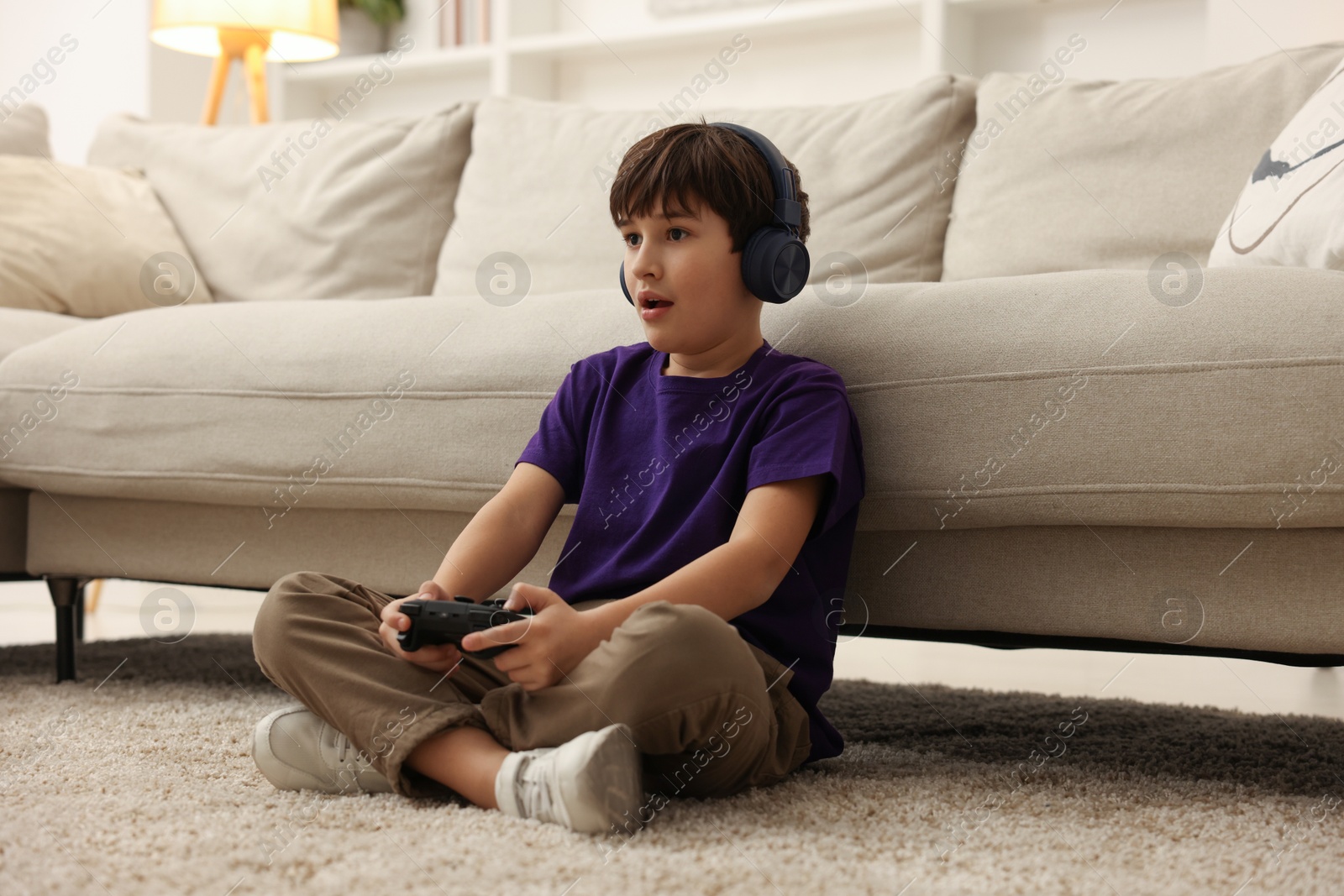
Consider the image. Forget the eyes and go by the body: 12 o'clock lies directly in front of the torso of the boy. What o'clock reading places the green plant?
The green plant is roughly at 4 o'clock from the boy.

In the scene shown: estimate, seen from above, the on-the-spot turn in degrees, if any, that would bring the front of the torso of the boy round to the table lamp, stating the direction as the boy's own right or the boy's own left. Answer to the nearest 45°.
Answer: approximately 135° to the boy's own right

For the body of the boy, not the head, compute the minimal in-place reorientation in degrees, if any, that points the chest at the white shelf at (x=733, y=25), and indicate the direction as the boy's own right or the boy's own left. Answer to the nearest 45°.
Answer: approximately 135° to the boy's own right

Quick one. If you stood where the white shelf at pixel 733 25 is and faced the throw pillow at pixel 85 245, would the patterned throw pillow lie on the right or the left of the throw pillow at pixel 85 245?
left

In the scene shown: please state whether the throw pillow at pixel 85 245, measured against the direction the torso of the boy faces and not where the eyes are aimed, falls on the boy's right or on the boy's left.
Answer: on the boy's right

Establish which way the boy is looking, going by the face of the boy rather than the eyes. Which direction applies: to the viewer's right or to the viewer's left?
to the viewer's left

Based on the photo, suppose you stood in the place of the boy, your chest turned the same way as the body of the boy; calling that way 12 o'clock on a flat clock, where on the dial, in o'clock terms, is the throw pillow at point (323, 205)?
The throw pillow is roughly at 4 o'clock from the boy.

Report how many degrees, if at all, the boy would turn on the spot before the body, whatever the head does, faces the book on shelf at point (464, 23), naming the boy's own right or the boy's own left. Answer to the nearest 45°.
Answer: approximately 135° to the boy's own right

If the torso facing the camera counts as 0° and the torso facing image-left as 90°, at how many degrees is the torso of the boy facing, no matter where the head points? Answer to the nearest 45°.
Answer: approximately 45°

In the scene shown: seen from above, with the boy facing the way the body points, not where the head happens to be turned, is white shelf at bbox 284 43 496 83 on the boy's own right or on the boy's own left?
on the boy's own right
